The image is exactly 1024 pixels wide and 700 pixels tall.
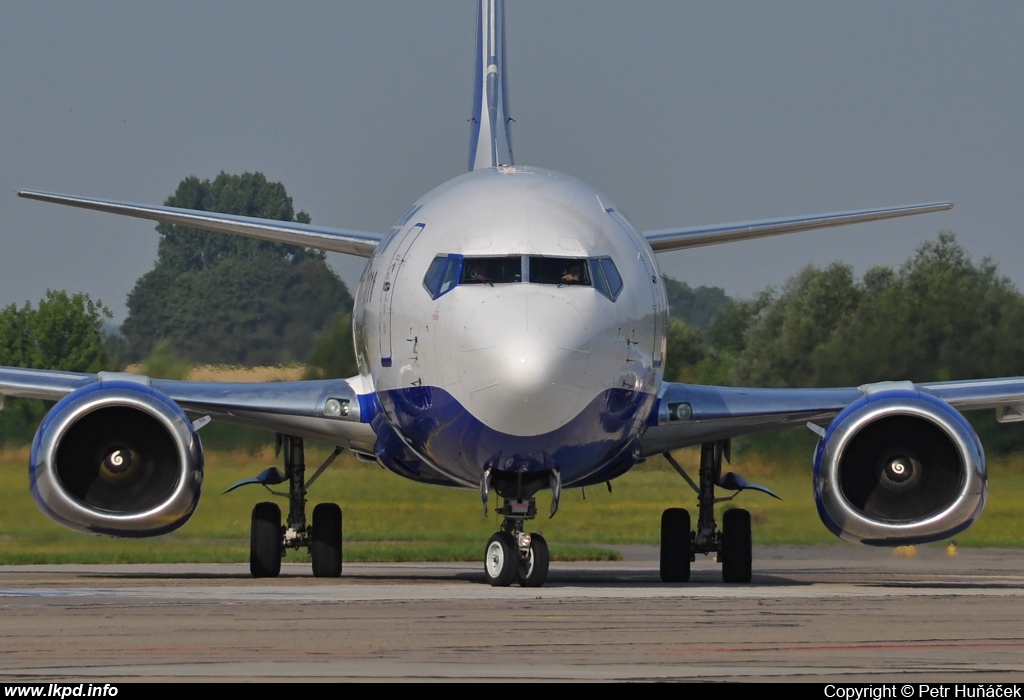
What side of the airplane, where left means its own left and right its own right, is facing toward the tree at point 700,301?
back

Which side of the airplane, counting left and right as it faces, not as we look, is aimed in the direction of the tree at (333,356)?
back

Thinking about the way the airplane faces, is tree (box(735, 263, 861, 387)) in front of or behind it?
behind

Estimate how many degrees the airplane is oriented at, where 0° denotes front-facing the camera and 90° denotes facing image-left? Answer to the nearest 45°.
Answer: approximately 0°

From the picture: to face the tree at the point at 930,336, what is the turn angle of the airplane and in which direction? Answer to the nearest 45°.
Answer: approximately 135° to its left

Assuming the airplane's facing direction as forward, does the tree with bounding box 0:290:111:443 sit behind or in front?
behind
